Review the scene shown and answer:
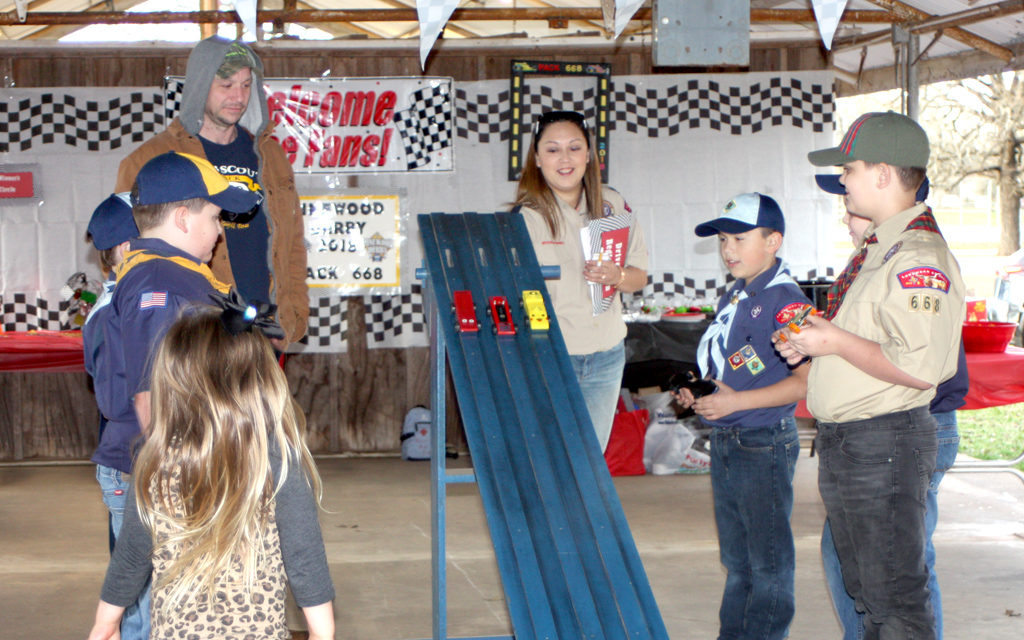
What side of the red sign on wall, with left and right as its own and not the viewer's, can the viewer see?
front

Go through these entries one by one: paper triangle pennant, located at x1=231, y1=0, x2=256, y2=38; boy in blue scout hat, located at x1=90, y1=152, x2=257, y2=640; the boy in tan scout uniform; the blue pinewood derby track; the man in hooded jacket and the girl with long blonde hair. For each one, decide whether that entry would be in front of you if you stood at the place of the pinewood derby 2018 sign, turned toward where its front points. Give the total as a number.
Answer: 6

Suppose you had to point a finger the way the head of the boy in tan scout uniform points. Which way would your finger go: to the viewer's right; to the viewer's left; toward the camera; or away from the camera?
to the viewer's left

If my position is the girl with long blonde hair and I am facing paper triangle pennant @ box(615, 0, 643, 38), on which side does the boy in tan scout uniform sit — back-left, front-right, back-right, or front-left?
front-right

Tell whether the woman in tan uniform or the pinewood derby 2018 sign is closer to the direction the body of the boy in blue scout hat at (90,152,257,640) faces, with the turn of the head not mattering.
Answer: the woman in tan uniform

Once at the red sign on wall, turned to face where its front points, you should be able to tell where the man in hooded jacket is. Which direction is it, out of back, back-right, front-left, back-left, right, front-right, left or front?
front

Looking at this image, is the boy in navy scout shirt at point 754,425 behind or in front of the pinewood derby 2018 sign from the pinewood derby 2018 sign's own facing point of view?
in front

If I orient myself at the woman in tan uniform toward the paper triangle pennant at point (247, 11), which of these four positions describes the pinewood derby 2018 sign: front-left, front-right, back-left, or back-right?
front-right

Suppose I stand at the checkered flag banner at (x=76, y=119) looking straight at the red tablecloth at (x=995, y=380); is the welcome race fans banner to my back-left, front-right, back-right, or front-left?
front-left

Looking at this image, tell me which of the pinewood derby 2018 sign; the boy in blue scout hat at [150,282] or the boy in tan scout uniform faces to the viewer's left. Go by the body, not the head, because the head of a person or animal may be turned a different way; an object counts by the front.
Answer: the boy in tan scout uniform

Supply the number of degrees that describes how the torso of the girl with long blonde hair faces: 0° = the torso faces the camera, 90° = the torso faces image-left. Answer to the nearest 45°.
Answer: approximately 180°

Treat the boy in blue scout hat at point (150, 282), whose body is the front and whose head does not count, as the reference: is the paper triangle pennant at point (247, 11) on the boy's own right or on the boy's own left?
on the boy's own left

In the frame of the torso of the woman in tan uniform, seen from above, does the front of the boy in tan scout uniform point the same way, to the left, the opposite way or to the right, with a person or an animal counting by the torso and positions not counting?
to the right

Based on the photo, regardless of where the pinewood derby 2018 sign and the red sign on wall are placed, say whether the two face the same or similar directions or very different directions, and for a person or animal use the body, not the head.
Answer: same or similar directions

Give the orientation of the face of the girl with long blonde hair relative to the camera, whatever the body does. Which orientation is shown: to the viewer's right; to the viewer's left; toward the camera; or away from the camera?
away from the camera

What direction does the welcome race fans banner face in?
toward the camera

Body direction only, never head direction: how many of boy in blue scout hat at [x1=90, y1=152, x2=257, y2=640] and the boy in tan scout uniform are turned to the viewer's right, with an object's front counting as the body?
1

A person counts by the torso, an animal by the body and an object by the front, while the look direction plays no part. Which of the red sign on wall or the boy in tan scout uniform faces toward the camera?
the red sign on wall

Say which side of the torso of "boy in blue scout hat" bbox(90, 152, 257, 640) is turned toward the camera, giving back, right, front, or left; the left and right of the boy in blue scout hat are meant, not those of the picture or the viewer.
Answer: right
